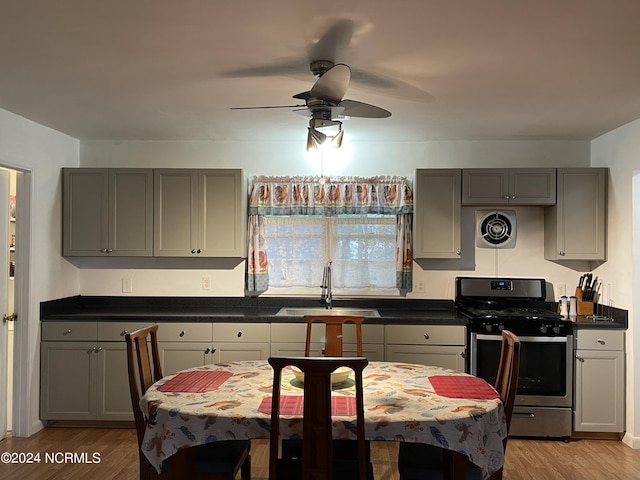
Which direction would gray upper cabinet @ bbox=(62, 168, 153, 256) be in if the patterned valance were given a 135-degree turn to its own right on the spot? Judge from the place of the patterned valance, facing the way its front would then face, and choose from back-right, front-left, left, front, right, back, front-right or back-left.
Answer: front-left

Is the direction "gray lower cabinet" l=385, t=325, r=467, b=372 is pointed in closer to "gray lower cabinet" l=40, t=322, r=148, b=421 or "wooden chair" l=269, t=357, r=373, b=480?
the wooden chair

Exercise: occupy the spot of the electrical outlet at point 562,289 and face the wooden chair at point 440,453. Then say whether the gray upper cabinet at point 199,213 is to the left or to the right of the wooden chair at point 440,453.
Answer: right

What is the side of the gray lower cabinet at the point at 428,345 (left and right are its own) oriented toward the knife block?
left

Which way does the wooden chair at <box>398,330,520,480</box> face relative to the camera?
to the viewer's left

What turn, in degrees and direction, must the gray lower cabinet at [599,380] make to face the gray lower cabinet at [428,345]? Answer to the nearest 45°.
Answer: approximately 45° to its right

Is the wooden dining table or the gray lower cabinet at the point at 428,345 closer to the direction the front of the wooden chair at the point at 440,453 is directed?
the wooden dining table

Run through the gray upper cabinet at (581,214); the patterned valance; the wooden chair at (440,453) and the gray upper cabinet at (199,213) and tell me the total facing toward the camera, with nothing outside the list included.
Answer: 3

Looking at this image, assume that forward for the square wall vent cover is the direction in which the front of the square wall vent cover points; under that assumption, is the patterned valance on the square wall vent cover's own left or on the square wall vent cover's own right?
on the square wall vent cover's own right

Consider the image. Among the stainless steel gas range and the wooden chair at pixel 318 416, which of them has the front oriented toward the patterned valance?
the wooden chair

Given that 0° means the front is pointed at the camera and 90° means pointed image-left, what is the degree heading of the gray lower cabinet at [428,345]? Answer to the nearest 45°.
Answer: approximately 0°

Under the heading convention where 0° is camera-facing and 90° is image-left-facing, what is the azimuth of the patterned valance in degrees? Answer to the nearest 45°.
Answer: approximately 0°

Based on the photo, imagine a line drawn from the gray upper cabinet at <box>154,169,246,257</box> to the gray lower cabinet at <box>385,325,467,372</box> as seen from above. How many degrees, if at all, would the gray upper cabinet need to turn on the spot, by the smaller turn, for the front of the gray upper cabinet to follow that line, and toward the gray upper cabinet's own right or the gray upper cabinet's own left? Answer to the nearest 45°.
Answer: approximately 45° to the gray upper cabinet's own left

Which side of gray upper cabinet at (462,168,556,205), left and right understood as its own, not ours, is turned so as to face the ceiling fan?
front

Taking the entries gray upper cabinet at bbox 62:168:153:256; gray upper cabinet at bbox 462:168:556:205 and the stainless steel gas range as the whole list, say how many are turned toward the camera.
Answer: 3
